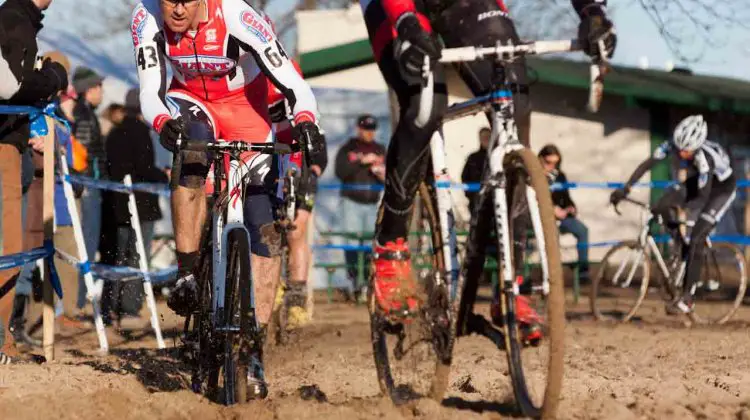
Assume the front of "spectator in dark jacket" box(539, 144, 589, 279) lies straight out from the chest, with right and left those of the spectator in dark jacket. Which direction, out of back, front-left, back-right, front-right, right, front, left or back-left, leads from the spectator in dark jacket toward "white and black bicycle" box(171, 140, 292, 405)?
front-right

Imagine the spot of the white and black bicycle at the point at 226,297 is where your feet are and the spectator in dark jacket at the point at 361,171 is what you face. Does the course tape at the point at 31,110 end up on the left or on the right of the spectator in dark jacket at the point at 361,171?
left

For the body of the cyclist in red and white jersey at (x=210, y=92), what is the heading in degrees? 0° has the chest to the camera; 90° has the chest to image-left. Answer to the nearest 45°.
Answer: approximately 0°

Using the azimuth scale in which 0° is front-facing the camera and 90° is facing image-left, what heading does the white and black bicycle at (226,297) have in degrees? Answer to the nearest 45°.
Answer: approximately 0°

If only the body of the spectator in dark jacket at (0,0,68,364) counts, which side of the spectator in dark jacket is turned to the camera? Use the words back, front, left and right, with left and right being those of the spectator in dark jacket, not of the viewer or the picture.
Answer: right

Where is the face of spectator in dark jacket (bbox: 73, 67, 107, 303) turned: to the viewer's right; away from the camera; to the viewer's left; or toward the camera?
to the viewer's right
